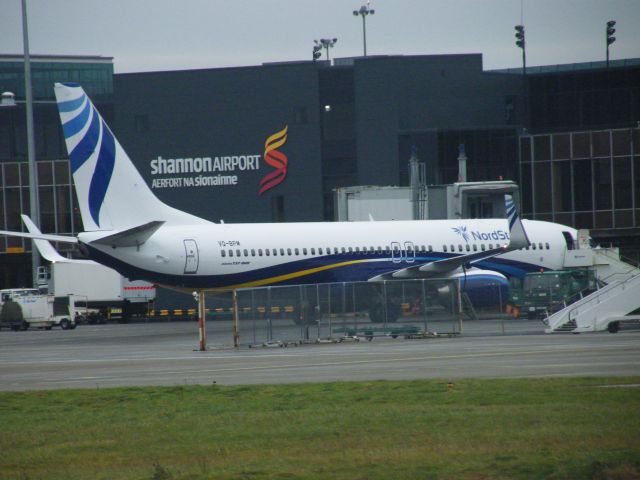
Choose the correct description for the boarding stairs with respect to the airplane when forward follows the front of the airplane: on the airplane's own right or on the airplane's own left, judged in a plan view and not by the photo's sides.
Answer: on the airplane's own right

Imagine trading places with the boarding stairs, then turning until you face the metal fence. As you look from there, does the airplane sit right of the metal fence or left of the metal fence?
right

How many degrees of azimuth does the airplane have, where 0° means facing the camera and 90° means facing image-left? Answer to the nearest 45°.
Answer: approximately 225°

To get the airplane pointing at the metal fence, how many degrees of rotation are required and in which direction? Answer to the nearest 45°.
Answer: approximately 90° to its right
